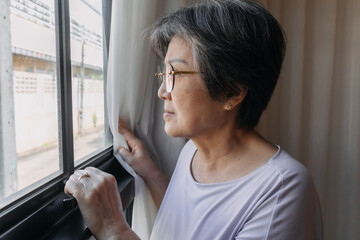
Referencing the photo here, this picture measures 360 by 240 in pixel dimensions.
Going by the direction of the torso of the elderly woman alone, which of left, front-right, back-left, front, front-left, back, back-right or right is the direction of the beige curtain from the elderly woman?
back

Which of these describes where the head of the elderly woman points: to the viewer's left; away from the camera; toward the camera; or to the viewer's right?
to the viewer's left

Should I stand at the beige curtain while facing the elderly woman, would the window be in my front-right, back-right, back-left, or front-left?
front-right

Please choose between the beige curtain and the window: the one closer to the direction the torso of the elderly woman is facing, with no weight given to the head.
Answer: the window

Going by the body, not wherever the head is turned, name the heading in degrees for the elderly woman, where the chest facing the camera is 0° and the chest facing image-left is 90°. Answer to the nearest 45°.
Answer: approximately 45°

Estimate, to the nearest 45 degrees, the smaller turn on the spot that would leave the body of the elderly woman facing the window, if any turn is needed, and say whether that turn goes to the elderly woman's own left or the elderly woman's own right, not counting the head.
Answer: approximately 45° to the elderly woman's own right
